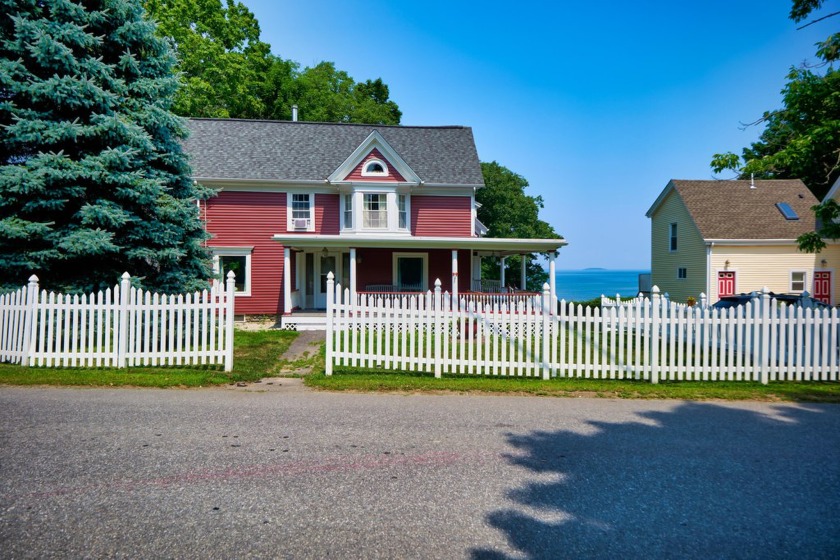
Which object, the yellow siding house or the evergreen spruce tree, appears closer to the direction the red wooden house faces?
the evergreen spruce tree

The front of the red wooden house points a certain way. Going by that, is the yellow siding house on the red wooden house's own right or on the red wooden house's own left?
on the red wooden house's own left

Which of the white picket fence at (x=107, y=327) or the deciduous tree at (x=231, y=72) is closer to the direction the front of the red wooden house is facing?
the white picket fence

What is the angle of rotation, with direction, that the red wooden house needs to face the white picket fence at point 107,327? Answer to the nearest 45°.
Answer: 0° — it already faces it

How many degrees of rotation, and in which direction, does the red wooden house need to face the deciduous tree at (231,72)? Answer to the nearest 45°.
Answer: approximately 135° to its right

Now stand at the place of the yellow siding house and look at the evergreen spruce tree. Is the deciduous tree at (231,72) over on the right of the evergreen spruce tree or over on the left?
right

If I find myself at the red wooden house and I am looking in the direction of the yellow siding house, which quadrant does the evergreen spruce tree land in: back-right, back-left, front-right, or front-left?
back-right

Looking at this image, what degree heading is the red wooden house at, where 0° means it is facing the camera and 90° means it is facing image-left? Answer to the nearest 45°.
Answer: approximately 0°
